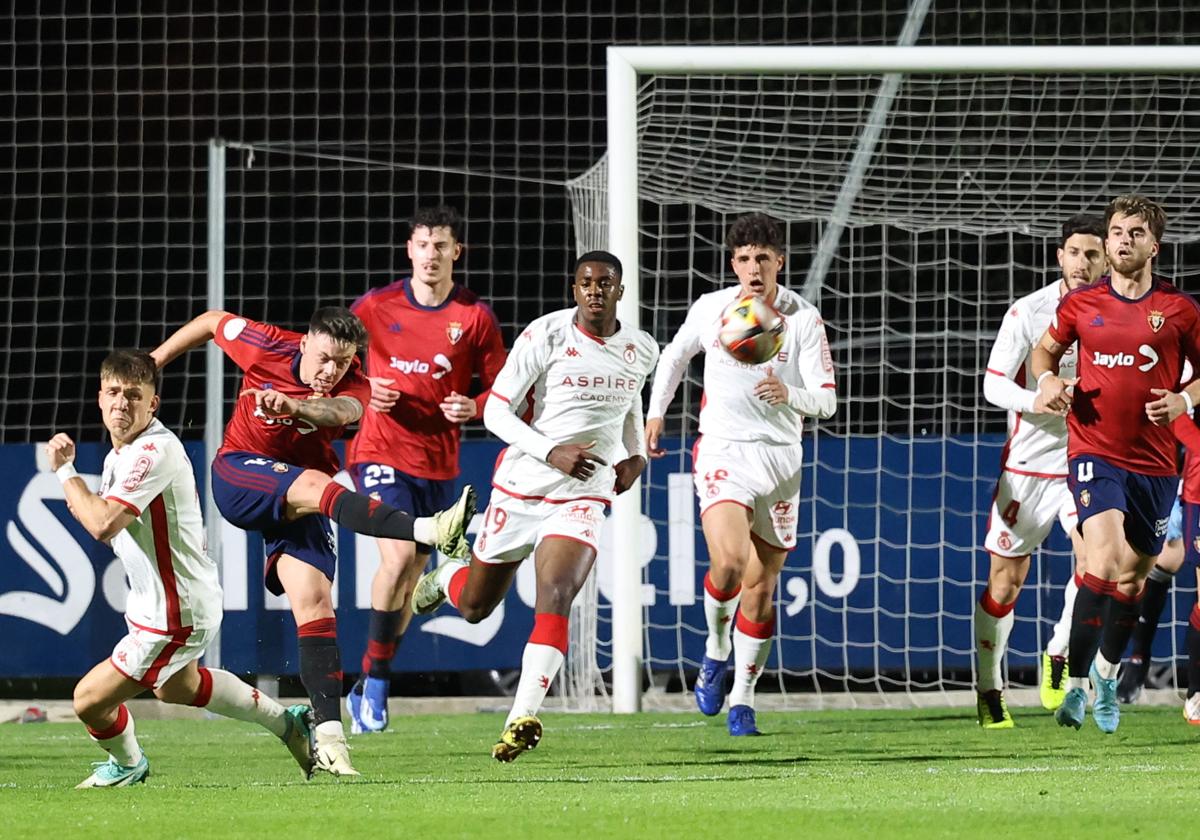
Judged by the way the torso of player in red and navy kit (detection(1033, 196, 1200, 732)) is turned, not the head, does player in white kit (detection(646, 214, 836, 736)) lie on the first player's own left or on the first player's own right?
on the first player's own right

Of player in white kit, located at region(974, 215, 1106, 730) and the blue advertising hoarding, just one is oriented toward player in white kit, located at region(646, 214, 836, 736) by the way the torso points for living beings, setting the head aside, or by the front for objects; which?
the blue advertising hoarding

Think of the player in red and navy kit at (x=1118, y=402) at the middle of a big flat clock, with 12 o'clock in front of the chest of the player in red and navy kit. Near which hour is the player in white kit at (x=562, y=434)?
The player in white kit is roughly at 2 o'clock from the player in red and navy kit.

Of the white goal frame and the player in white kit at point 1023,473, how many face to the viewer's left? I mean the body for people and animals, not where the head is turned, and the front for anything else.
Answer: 0

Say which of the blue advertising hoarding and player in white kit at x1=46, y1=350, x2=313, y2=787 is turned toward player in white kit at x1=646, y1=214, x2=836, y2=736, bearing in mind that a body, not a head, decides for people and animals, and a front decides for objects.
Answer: the blue advertising hoarding

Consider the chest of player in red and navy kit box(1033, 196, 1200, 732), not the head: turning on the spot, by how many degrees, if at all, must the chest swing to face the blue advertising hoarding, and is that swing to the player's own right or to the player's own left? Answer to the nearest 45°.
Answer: approximately 135° to the player's own right

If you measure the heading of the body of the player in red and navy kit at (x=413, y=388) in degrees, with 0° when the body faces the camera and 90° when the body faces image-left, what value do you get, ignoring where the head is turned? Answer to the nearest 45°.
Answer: approximately 0°

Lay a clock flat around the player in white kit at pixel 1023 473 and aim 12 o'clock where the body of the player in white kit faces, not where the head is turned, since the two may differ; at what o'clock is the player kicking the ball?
The player kicking the ball is roughly at 3 o'clock from the player in white kit.
